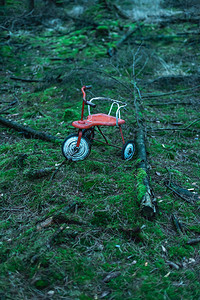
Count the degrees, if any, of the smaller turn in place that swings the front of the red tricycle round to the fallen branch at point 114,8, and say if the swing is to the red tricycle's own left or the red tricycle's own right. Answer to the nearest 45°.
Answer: approximately 135° to the red tricycle's own right

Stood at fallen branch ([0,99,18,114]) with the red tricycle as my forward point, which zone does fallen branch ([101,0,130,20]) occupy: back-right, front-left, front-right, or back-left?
back-left

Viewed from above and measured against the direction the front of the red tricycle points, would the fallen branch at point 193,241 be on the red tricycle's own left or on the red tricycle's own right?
on the red tricycle's own left

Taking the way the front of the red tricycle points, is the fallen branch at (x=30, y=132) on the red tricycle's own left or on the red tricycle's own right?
on the red tricycle's own right

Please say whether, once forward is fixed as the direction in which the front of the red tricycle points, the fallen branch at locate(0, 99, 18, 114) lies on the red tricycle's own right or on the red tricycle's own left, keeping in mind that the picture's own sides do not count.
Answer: on the red tricycle's own right

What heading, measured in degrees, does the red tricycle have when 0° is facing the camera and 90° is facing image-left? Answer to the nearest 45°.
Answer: approximately 45°
